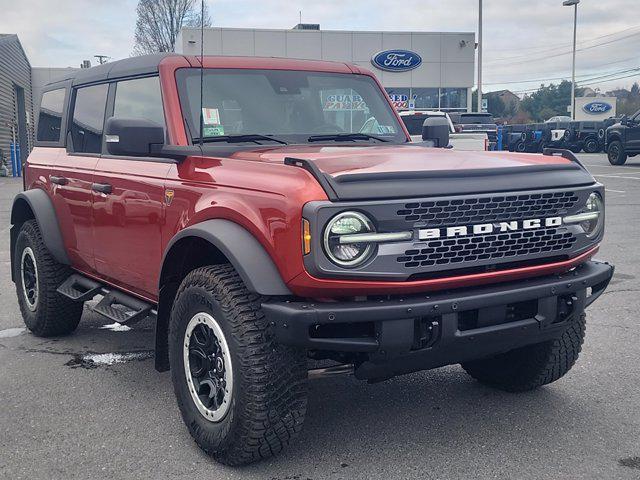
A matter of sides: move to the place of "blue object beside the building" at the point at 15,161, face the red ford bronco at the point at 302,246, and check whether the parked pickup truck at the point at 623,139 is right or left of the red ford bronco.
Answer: left

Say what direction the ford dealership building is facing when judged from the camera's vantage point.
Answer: facing the viewer

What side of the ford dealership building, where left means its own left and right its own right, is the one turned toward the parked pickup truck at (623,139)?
front

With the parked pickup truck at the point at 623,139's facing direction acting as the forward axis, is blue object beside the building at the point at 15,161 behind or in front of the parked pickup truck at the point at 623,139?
in front

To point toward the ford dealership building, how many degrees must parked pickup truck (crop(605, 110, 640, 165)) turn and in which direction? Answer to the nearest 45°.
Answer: approximately 90° to its right

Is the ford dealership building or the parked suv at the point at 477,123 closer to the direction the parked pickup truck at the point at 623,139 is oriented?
the parked suv

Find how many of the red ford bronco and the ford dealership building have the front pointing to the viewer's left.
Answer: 0

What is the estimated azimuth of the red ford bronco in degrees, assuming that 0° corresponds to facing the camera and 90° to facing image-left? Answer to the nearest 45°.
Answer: approximately 315°

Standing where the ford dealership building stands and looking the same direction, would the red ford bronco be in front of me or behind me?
in front

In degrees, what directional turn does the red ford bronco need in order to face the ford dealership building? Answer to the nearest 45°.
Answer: approximately 135° to its left

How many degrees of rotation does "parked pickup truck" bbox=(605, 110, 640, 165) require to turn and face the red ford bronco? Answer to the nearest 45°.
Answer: approximately 45° to its left

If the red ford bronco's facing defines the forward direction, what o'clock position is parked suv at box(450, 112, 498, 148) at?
The parked suv is roughly at 8 o'clock from the red ford bronco.

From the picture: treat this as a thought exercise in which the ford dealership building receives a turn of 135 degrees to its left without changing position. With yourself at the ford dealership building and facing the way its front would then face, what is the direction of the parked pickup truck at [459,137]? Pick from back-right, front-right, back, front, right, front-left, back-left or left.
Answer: back-right

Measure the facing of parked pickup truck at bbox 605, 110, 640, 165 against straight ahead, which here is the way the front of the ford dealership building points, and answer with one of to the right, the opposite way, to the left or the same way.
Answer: to the right

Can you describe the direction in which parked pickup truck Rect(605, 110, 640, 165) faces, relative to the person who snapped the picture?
facing the viewer and to the left of the viewer

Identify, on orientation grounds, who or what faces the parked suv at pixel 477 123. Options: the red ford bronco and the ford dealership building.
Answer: the ford dealership building
